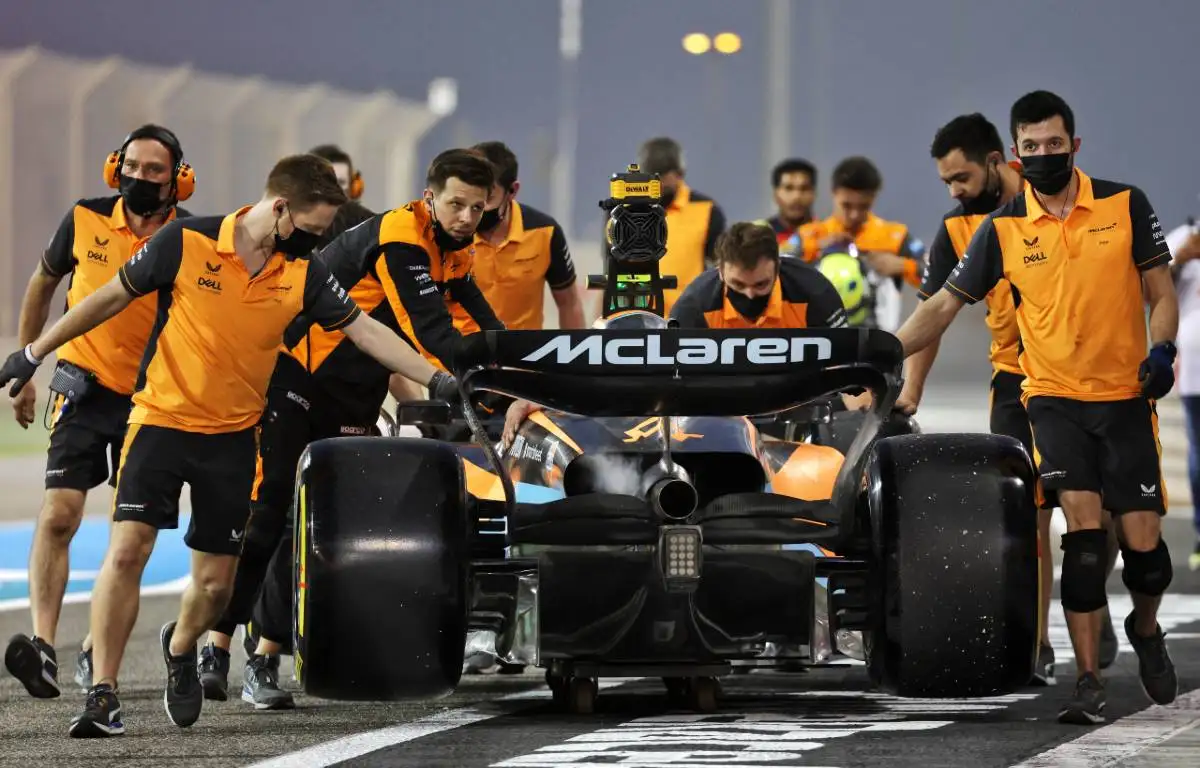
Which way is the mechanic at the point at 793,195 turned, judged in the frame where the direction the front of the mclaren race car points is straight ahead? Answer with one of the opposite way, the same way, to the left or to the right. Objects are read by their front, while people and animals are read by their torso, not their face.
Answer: the opposite way

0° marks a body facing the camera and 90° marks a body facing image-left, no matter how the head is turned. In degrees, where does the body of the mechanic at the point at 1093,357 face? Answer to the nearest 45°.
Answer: approximately 0°

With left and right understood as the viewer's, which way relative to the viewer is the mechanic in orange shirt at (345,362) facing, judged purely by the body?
facing the viewer and to the right of the viewer

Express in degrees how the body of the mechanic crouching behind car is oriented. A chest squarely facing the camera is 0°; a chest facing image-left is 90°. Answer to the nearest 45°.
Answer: approximately 0°
